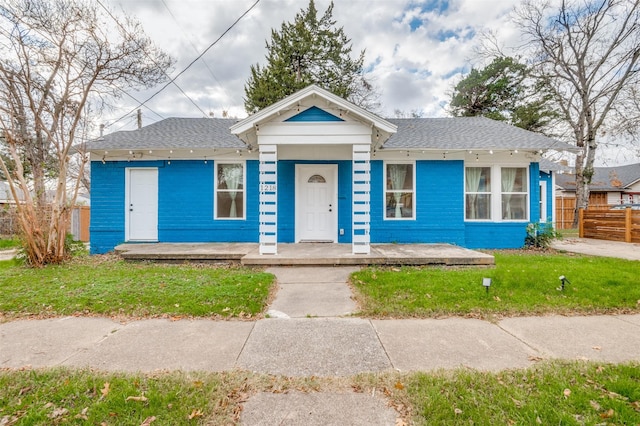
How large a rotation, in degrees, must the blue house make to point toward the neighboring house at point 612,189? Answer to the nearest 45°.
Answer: approximately 135° to its left

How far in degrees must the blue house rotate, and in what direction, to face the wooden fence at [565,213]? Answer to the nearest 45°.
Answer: approximately 135° to its left

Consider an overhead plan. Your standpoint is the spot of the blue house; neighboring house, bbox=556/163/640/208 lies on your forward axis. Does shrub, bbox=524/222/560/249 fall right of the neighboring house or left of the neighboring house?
right

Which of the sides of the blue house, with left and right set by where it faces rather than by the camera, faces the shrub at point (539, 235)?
left

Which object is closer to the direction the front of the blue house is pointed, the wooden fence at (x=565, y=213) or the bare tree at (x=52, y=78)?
the bare tree

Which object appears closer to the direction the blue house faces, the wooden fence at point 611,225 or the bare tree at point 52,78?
the bare tree

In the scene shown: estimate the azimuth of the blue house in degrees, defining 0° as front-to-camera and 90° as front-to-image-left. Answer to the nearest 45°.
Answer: approximately 0°

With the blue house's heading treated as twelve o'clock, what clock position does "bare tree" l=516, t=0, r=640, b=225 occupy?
The bare tree is roughly at 8 o'clock from the blue house.
